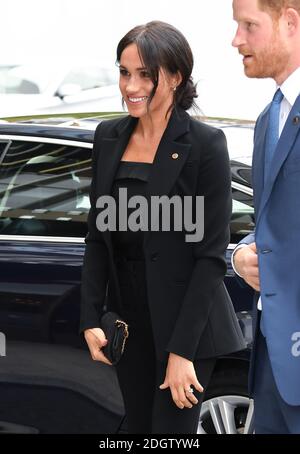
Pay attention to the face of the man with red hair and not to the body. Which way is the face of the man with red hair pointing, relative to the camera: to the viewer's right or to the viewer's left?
to the viewer's left

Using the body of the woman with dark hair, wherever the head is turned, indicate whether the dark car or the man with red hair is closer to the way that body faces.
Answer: the man with red hair

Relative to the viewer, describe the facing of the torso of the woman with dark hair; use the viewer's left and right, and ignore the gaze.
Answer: facing the viewer and to the left of the viewer

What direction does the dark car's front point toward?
to the viewer's left

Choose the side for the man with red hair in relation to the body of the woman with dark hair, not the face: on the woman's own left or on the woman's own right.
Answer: on the woman's own left

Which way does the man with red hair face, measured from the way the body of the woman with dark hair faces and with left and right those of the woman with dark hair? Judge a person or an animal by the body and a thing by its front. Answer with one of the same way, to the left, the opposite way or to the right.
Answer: the same way

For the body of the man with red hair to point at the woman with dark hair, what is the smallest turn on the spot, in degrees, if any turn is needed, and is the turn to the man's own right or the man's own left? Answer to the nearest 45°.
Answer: approximately 90° to the man's own right
